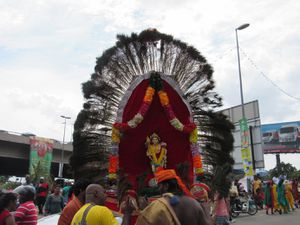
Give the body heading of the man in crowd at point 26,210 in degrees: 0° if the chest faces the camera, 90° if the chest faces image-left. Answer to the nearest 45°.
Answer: approximately 135°

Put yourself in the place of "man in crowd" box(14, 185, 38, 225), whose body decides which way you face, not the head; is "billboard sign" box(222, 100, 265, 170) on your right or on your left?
on your right

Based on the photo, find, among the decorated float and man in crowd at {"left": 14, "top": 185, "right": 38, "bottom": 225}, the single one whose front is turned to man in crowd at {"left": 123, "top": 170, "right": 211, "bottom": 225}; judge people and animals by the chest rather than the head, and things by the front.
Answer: the decorated float

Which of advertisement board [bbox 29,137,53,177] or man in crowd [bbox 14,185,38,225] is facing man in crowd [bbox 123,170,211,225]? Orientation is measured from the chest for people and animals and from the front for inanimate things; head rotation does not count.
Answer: the advertisement board

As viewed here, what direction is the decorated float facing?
toward the camera

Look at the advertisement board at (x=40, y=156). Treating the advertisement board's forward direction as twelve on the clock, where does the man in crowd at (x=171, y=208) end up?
The man in crowd is roughly at 12 o'clock from the advertisement board.

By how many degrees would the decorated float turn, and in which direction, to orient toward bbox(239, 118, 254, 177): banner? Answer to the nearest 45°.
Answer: approximately 135° to its left

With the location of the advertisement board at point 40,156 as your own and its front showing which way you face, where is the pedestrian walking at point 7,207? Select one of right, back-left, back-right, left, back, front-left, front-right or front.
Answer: front

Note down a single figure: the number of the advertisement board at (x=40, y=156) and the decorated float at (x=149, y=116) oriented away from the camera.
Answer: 0

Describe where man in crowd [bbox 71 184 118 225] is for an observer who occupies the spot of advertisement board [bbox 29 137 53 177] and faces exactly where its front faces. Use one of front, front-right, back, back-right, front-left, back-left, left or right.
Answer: front
